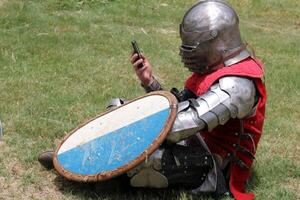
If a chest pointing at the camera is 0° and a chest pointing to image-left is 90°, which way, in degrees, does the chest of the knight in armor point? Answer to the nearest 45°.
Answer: approximately 90°
